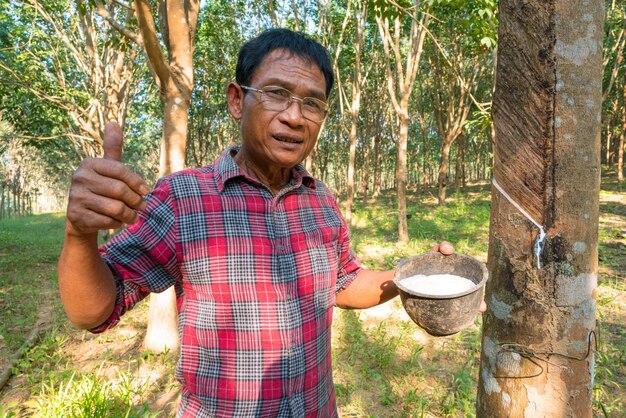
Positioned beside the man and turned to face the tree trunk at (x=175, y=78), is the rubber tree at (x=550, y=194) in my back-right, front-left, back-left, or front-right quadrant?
back-right

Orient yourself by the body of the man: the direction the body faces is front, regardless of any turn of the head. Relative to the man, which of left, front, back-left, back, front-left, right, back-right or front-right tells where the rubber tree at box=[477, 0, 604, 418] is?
front-left

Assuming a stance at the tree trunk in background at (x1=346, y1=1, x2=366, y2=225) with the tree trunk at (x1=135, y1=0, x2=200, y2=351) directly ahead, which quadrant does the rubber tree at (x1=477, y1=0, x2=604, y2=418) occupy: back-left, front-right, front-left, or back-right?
front-left

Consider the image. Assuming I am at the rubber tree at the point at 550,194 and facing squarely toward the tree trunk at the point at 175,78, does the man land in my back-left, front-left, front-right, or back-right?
front-left

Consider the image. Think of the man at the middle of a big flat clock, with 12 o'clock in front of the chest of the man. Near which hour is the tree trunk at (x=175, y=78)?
The tree trunk is roughly at 7 o'clock from the man.

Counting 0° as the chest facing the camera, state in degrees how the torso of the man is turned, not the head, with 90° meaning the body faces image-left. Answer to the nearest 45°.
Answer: approximately 315°

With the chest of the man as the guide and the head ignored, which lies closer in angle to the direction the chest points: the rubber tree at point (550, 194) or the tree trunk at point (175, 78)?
the rubber tree

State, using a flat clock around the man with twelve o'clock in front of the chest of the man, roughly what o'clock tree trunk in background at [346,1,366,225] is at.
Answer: The tree trunk in background is roughly at 8 o'clock from the man.

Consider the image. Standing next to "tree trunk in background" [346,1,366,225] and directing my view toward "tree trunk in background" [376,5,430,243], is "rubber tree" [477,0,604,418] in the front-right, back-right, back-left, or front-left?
front-right
